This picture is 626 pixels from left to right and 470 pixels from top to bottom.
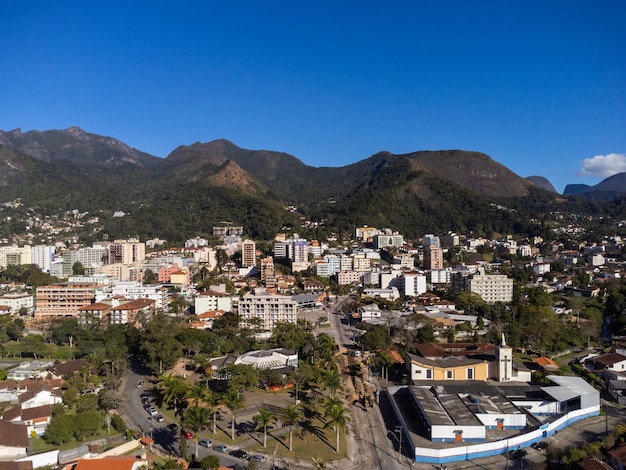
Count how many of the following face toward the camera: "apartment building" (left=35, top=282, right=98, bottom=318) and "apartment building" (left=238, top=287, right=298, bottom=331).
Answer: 2

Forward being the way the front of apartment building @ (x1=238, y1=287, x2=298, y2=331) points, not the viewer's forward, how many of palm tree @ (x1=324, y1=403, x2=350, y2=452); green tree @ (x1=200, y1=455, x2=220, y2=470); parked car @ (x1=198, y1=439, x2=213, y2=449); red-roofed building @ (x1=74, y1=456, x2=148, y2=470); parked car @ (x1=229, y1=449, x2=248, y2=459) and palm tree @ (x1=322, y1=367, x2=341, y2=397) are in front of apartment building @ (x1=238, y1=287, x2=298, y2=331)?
6

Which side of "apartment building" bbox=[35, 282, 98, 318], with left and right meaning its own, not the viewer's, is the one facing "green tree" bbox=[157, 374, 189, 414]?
front

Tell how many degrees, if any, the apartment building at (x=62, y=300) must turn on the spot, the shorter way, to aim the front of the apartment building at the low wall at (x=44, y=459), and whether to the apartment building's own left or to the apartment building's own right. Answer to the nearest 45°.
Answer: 0° — it already faces it

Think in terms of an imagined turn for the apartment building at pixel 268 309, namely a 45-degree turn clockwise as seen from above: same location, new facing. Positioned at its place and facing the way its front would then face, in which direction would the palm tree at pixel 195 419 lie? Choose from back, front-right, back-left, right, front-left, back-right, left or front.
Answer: front-left

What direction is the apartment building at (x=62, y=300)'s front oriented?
toward the camera

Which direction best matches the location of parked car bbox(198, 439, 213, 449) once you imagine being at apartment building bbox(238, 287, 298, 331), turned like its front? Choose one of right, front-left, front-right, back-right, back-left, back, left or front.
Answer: front

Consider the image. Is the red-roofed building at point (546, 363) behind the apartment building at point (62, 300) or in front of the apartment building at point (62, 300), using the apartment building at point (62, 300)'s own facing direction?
in front

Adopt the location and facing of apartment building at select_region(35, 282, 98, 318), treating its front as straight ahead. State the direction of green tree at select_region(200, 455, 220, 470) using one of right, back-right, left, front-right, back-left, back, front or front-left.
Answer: front

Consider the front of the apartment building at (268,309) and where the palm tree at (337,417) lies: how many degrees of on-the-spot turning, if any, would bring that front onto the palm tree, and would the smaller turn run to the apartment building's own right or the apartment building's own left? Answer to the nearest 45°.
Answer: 0° — it already faces it

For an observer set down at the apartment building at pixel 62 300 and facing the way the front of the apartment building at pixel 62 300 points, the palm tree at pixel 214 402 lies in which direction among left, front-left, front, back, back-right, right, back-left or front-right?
front

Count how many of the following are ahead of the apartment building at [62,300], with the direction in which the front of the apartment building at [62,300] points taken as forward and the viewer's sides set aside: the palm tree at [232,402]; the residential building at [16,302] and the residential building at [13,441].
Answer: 2
